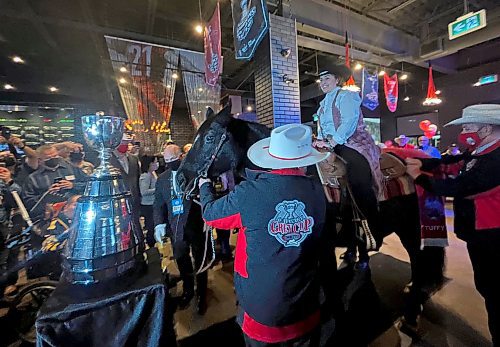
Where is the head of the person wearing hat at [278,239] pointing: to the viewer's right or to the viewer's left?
to the viewer's left

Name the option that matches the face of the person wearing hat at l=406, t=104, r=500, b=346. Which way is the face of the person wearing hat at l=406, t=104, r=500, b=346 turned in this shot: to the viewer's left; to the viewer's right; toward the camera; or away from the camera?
to the viewer's left

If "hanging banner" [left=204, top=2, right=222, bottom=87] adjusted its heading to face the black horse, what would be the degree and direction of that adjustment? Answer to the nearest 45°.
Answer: approximately 45° to its left

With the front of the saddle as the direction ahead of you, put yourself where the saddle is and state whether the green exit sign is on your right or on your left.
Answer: on your right

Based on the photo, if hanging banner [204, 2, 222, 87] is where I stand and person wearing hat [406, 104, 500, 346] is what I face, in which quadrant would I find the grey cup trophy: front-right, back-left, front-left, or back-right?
front-right

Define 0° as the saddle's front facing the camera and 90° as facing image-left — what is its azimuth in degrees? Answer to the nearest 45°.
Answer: approximately 90°

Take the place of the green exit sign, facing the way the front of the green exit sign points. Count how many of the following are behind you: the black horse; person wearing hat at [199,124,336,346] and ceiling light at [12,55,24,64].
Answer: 0

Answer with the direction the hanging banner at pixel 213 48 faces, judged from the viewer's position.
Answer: facing the viewer and to the left of the viewer

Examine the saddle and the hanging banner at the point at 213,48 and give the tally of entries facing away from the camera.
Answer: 0

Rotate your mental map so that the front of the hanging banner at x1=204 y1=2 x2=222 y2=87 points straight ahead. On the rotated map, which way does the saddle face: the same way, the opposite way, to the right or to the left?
to the right

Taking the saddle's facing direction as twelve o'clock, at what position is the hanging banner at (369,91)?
The hanging banner is roughly at 3 o'clock from the saddle.

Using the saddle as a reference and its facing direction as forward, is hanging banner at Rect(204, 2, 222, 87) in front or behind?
in front

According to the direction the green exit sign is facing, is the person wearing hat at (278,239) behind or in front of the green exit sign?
in front

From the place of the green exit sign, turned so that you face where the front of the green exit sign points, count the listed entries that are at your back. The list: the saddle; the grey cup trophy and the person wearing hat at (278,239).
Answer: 0

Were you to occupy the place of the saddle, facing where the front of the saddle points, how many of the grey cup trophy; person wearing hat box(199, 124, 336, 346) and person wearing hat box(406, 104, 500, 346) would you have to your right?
0

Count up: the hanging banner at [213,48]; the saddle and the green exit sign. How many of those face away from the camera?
0

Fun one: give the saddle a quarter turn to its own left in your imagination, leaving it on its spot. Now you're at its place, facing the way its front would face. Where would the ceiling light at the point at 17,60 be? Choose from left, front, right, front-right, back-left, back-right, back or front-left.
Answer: right
